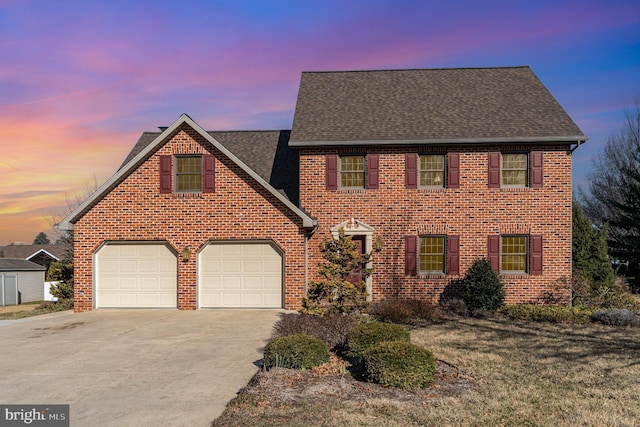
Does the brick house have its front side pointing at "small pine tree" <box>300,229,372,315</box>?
yes

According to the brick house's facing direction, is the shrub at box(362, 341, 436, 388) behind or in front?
in front

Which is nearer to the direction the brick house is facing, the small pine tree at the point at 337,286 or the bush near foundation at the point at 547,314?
the small pine tree

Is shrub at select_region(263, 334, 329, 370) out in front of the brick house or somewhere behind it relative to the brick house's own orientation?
in front

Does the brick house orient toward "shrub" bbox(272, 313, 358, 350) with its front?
yes

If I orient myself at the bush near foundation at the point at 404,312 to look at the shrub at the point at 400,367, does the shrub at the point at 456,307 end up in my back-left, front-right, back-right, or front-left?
back-left

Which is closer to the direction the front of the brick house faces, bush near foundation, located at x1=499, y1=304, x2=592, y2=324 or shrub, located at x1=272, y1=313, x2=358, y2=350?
the shrub

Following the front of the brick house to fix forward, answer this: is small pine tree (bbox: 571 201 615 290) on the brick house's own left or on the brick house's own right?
on the brick house's own left
